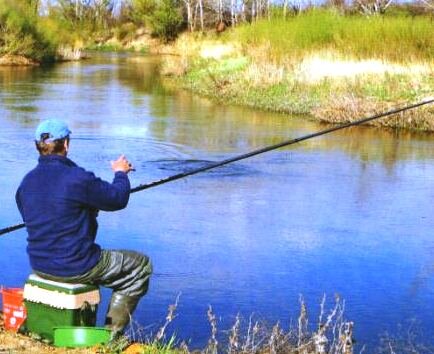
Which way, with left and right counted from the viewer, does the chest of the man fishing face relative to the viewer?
facing away from the viewer and to the right of the viewer

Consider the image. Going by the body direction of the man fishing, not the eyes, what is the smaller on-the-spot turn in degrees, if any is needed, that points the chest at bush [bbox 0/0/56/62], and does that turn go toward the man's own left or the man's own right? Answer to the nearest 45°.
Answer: approximately 45° to the man's own left

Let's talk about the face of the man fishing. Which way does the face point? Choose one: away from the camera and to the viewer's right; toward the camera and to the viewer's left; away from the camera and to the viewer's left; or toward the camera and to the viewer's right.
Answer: away from the camera and to the viewer's right
